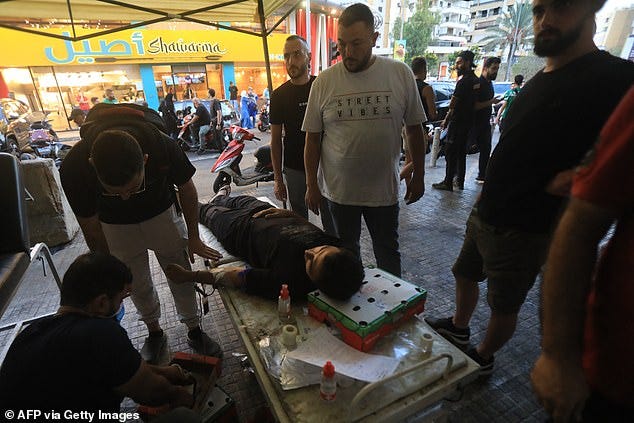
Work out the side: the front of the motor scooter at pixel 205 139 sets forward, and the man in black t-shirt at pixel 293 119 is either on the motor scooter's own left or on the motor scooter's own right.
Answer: on the motor scooter's own left

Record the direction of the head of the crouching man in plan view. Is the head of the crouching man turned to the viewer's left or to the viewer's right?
to the viewer's right

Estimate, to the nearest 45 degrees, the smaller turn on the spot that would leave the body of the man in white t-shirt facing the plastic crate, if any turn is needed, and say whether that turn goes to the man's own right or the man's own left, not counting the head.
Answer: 0° — they already face it

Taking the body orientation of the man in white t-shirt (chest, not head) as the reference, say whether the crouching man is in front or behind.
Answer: in front

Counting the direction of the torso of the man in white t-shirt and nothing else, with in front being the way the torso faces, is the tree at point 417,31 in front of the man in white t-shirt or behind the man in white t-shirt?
behind

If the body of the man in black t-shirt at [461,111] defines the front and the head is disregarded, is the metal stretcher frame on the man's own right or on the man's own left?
on the man's own left

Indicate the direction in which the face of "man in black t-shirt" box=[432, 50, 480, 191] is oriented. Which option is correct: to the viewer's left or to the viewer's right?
to the viewer's left

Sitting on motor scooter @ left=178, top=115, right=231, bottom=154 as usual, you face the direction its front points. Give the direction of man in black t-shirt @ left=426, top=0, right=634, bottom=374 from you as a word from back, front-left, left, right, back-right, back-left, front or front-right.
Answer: left

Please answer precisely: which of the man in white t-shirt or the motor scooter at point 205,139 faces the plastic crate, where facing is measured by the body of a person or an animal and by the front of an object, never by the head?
the man in white t-shirt

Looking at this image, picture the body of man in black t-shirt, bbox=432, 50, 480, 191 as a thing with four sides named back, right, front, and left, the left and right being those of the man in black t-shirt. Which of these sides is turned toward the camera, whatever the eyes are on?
left
